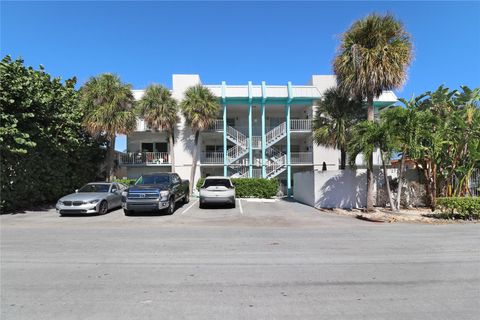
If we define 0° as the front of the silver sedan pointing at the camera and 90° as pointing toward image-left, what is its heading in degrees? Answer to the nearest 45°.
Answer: approximately 45°

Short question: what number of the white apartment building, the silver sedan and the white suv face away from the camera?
1

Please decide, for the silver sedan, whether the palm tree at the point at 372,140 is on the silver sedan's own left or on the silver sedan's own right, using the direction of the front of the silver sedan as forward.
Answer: on the silver sedan's own left

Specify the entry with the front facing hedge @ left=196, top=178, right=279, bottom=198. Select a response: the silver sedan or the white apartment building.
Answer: the white apartment building

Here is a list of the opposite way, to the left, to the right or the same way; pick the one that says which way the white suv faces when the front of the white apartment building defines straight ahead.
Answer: the opposite way

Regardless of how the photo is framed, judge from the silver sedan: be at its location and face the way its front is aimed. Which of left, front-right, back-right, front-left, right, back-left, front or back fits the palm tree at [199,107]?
back

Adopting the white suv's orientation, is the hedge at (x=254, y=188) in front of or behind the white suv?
in front

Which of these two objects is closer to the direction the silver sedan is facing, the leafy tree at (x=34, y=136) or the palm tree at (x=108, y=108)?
the leafy tree

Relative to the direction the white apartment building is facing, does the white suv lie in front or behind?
in front

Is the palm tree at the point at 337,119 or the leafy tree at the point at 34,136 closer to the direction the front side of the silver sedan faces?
the leafy tree

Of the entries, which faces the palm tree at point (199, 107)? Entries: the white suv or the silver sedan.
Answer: the white suv

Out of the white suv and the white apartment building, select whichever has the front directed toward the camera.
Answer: the white apartment building

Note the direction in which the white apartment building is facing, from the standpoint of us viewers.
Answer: facing the viewer

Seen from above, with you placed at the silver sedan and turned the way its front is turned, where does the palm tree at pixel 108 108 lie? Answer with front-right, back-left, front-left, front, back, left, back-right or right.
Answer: back-right

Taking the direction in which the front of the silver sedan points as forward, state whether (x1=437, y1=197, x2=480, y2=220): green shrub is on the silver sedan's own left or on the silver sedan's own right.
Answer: on the silver sedan's own left

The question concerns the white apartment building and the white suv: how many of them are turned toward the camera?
1

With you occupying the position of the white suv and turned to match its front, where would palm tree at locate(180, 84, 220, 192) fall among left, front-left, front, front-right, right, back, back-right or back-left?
front

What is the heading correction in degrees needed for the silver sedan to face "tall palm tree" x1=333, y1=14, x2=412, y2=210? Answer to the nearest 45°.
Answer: approximately 90° to its left

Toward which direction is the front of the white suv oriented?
away from the camera
